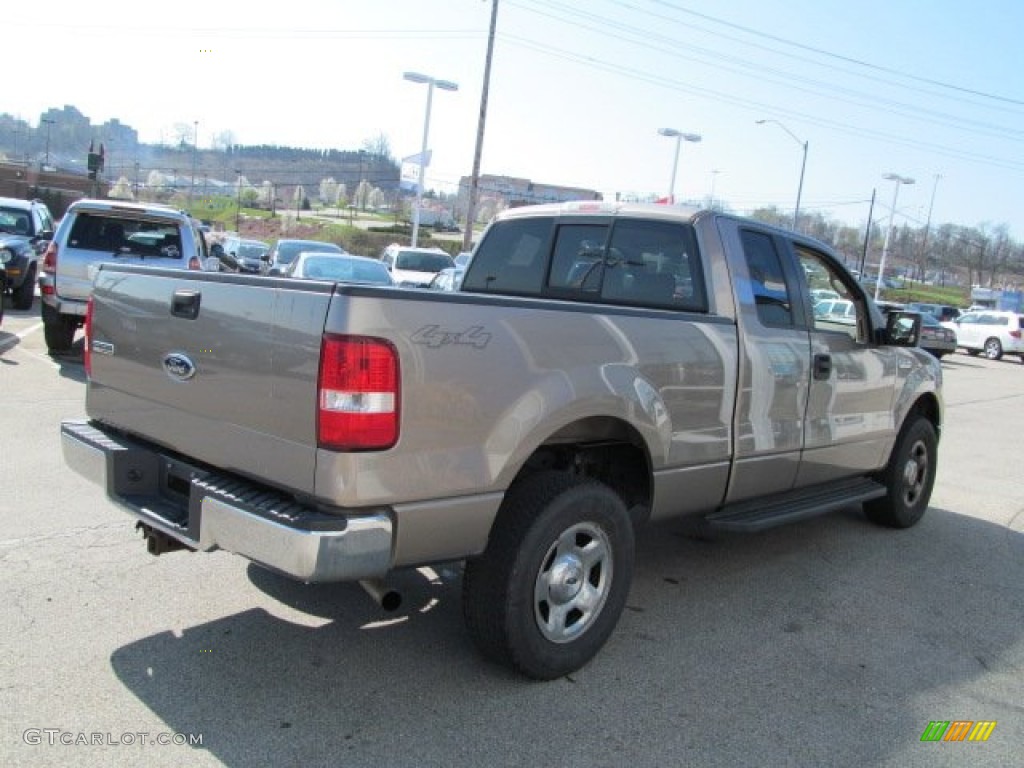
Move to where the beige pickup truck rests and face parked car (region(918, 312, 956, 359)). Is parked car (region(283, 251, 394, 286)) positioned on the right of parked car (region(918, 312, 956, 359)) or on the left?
left

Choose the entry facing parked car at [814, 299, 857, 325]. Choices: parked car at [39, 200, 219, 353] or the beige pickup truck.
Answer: the beige pickup truck

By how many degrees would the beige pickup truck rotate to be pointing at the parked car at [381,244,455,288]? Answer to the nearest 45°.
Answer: approximately 45° to its left

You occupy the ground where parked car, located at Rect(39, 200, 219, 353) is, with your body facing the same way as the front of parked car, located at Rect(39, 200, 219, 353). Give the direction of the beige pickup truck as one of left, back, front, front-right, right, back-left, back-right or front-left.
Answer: back

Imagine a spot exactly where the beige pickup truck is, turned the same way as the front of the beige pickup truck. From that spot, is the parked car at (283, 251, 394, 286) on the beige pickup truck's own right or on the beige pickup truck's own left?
on the beige pickup truck's own left

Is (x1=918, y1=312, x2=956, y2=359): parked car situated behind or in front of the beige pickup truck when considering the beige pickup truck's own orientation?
in front

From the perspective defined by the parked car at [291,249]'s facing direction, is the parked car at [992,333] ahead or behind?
behind

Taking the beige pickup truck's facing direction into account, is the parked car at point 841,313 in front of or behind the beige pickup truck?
in front

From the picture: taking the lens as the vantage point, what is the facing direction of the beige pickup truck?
facing away from the viewer and to the right of the viewer

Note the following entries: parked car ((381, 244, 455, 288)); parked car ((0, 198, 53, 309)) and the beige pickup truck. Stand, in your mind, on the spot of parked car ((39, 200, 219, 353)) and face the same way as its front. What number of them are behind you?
1

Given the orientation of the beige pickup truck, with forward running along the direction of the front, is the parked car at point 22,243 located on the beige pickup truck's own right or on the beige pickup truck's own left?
on the beige pickup truck's own left

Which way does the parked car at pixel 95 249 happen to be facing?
away from the camera

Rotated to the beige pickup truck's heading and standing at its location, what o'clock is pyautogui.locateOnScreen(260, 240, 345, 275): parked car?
The parked car is roughly at 10 o'clock from the beige pickup truck.

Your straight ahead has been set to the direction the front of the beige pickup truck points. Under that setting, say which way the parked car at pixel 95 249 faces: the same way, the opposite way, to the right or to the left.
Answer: to the left
